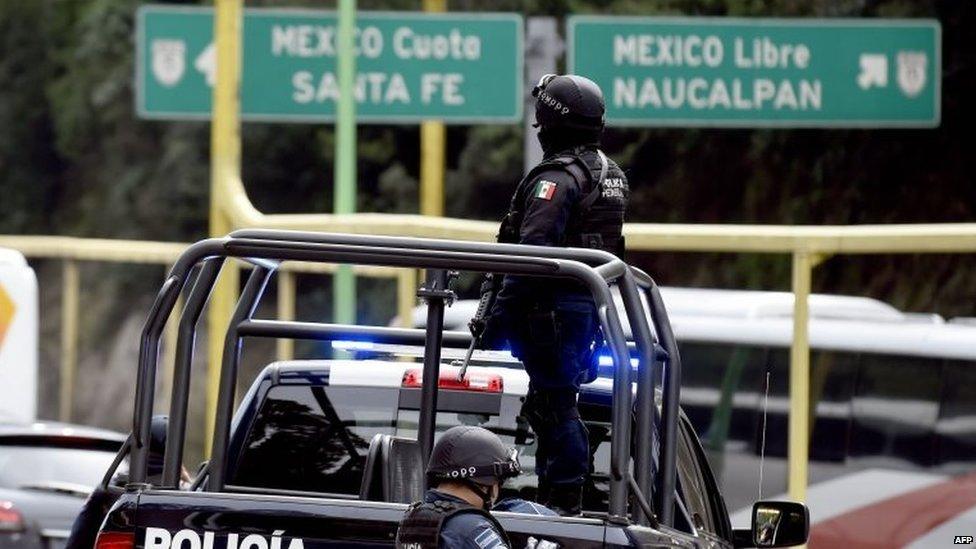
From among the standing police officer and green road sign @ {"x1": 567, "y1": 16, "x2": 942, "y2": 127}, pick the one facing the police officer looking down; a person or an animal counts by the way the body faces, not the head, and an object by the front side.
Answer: the green road sign

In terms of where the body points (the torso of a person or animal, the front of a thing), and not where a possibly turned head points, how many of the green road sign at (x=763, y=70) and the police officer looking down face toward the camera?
1

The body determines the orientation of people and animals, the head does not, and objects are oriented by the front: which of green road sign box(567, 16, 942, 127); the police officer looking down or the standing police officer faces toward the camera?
the green road sign

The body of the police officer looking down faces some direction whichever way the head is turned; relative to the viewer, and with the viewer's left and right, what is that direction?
facing away from the viewer and to the right of the viewer

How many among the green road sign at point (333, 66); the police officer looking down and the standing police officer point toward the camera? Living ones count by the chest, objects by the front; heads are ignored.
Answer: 1

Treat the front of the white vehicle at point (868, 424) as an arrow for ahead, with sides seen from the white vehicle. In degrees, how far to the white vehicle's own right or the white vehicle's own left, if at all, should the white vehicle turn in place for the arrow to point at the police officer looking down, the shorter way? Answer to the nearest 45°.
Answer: approximately 45° to the white vehicle's own left

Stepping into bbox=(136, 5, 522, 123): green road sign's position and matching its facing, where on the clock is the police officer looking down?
The police officer looking down is roughly at 12 o'clock from the green road sign.

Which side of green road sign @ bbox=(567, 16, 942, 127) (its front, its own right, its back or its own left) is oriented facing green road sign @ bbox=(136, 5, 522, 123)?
right

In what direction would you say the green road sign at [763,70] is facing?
toward the camera

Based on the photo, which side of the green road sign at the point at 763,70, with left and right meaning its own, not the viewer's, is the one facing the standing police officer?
front

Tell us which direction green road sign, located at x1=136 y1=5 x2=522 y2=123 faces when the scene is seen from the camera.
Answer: facing the viewer

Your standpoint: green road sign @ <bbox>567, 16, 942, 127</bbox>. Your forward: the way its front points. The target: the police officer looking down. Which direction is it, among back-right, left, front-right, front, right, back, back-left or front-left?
front

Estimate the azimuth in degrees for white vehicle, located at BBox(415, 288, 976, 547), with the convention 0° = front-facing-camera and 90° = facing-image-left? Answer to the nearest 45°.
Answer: approximately 45°

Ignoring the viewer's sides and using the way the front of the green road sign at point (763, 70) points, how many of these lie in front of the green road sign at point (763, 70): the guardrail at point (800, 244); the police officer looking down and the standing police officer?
3
